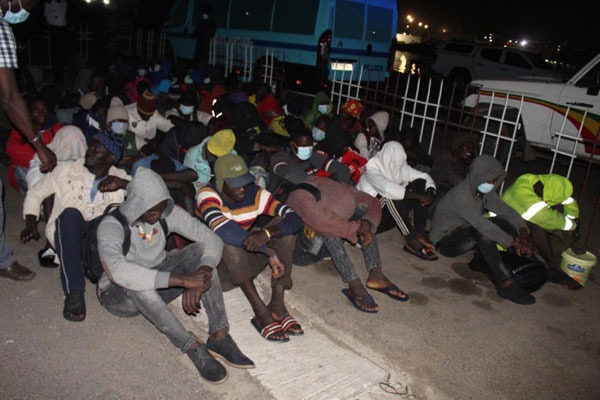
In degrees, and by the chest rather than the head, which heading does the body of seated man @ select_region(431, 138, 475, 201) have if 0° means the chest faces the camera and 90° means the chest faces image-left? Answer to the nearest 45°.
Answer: approximately 315°

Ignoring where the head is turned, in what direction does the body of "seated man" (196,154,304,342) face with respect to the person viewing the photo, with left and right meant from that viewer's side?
facing the viewer and to the right of the viewer

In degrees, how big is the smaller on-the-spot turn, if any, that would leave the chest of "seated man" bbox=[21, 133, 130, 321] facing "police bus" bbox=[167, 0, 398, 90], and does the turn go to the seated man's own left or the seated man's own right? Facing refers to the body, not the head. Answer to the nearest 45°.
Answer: approximately 135° to the seated man's own left

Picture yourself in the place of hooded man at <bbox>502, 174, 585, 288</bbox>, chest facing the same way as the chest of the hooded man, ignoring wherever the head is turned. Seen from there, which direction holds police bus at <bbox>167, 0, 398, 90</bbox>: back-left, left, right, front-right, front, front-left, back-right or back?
back

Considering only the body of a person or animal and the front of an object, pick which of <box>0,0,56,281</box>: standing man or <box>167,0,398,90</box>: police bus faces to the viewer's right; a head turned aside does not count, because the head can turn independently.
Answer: the standing man

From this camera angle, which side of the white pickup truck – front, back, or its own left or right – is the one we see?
left

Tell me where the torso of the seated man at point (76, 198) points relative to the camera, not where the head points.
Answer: toward the camera

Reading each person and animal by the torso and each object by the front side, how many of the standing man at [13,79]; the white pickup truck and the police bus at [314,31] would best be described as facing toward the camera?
0

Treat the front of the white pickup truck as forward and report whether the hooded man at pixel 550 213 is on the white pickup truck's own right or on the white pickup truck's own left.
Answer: on the white pickup truck's own left

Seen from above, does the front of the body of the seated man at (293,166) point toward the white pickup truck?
no

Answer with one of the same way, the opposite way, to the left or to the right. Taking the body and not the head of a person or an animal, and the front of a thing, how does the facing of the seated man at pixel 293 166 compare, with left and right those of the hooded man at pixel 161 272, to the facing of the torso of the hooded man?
the same way

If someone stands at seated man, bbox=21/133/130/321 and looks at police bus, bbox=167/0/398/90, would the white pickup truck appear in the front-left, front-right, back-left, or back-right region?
front-right

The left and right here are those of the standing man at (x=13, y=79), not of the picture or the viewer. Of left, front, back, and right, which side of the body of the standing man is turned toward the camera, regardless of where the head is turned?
right

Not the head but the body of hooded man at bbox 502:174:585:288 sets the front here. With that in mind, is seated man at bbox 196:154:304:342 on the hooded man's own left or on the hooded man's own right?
on the hooded man's own right

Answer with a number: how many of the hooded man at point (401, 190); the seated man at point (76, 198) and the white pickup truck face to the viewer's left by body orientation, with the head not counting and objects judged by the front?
1

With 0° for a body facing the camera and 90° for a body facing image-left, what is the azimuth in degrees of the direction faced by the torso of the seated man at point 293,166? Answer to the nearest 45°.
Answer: approximately 315°

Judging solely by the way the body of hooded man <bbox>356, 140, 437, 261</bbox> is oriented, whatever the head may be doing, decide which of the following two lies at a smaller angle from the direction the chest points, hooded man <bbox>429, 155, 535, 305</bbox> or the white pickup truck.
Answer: the hooded man

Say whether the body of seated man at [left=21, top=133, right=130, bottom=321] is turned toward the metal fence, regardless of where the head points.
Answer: no
